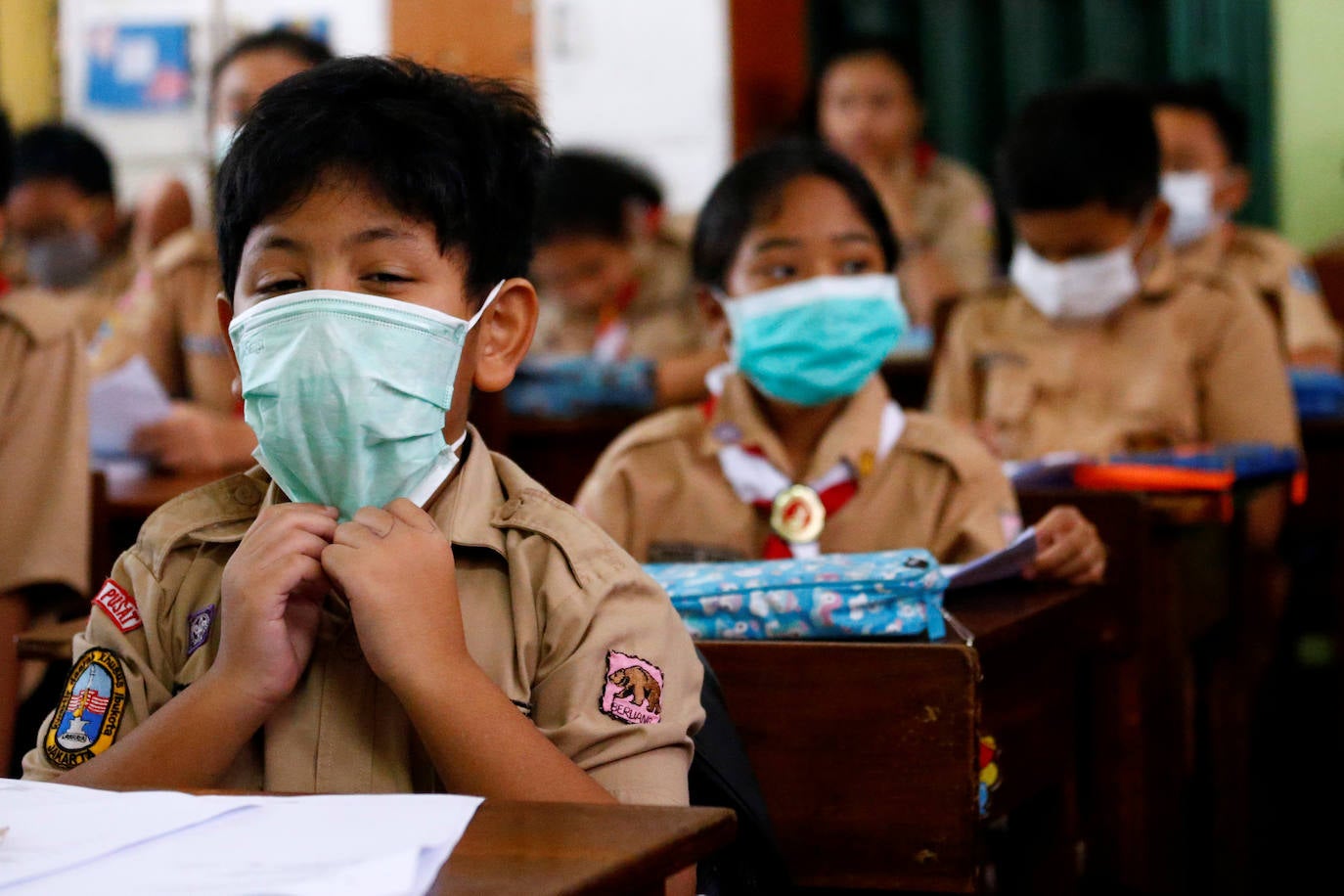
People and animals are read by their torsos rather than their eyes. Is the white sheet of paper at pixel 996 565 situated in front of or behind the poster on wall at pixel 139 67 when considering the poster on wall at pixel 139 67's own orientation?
in front

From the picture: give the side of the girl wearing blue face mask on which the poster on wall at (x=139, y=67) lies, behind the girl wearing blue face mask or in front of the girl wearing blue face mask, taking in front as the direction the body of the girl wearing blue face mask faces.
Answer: behind

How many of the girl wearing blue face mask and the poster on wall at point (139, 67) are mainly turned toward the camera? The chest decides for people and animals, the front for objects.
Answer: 2

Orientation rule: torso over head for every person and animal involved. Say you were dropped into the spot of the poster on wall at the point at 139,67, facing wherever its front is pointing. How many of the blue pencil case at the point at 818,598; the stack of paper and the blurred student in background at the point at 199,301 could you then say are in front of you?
3

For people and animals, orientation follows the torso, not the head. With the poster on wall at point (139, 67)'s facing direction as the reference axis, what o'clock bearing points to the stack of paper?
The stack of paper is roughly at 12 o'clock from the poster on wall.

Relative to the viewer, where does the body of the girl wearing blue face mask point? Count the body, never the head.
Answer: toward the camera

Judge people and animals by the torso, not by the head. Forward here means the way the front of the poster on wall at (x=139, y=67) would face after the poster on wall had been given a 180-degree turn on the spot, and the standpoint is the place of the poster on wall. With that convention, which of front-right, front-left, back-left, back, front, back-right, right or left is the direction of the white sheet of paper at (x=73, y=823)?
back

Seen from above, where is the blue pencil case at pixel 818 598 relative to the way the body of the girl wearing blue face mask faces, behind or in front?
in front

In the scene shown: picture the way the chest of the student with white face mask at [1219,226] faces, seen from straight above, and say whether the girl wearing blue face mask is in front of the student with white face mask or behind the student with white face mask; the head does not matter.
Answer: in front

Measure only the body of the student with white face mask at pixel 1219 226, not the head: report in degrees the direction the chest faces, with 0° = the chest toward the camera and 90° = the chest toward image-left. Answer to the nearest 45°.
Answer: approximately 45°

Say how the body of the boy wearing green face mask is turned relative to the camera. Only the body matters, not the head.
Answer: toward the camera

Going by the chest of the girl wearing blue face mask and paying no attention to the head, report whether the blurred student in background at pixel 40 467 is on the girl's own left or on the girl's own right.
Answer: on the girl's own right

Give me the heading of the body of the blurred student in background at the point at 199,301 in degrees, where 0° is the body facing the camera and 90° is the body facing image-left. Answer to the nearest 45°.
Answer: approximately 45°

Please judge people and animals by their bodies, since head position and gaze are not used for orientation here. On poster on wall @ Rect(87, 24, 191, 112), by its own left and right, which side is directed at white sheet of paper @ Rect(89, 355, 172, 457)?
front
